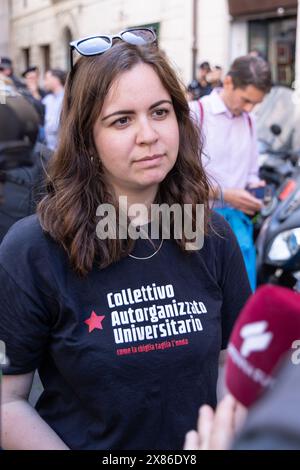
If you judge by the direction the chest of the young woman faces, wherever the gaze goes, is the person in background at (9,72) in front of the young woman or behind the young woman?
behind

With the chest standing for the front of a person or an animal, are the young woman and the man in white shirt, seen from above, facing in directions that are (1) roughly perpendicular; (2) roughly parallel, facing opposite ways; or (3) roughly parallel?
roughly parallel

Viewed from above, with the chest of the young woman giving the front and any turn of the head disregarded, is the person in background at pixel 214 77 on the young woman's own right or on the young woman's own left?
on the young woman's own left

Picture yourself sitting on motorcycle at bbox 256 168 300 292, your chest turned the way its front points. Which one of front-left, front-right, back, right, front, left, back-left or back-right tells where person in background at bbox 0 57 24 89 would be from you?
right

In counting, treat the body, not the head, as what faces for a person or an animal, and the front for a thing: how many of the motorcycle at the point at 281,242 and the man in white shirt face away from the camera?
0

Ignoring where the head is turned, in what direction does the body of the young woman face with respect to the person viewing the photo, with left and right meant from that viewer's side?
facing the viewer and to the right of the viewer

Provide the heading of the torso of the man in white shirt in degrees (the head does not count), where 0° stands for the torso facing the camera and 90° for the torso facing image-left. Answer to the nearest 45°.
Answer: approximately 315°

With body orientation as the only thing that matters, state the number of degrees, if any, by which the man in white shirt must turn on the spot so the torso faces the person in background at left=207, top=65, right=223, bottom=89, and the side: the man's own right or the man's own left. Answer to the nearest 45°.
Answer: approximately 135° to the man's own left

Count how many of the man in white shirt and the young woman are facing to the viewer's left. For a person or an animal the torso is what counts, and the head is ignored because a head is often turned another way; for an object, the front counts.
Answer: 0

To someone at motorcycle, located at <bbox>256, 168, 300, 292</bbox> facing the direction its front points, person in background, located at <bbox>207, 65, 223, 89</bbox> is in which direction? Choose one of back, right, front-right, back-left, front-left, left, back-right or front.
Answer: back-right
